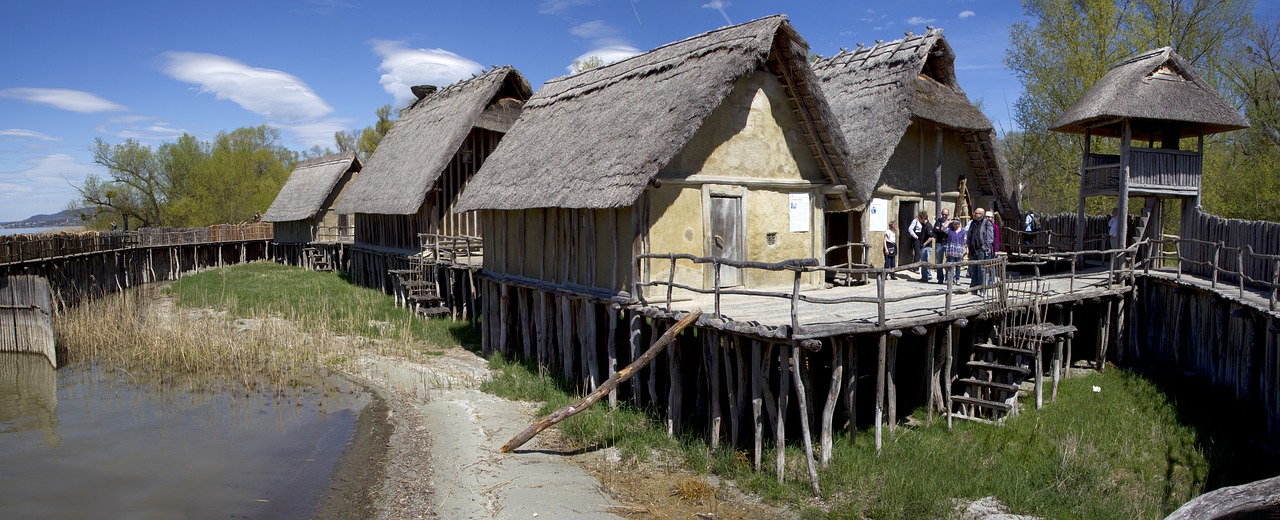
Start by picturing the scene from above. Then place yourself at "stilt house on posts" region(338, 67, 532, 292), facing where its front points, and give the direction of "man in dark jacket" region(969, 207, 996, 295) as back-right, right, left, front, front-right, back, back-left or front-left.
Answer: front

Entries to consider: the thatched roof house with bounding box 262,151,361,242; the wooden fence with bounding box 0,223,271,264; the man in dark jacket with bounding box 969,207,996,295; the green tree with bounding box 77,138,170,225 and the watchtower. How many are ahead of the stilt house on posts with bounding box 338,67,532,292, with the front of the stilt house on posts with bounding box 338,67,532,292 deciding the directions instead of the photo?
2

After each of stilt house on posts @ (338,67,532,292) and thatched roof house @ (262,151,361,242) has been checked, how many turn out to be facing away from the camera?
0

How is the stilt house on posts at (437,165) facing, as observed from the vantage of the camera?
facing the viewer and to the right of the viewer

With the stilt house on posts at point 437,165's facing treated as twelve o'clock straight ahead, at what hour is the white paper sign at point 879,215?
The white paper sign is roughly at 12 o'clock from the stilt house on posts.

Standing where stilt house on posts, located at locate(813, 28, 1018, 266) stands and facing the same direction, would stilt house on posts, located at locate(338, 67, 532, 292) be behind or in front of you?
behind

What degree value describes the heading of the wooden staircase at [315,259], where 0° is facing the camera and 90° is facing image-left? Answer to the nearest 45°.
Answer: approximately 315°

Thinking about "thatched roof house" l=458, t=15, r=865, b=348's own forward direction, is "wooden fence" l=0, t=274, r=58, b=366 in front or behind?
behind

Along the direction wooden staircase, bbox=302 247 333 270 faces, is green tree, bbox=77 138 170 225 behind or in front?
behind

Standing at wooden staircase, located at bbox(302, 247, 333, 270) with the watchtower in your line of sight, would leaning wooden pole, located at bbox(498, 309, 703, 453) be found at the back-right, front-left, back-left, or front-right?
front-right

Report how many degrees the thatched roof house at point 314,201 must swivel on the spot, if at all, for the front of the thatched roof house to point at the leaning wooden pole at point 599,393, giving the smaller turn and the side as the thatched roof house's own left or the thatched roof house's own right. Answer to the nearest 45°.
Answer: approximately 45° to the thatched roof house's own right

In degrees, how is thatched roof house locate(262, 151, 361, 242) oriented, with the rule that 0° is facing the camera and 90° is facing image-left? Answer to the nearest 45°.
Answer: approximately 315°

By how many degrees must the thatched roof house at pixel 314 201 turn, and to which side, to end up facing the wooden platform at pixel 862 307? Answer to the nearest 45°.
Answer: approximately 45° to its right
